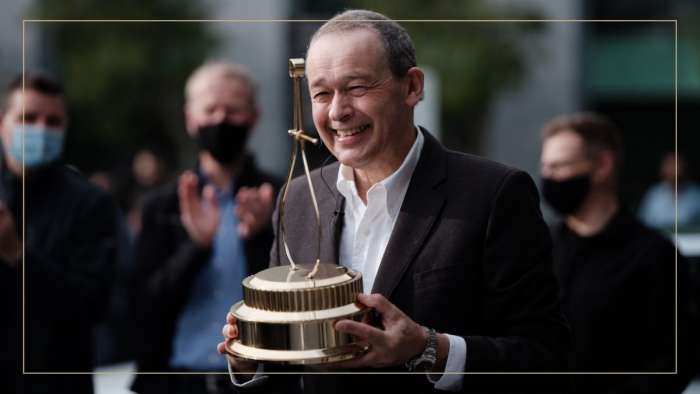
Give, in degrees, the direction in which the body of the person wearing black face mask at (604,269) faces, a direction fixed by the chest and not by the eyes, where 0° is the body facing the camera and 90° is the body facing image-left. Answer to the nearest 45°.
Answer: approximately 45°

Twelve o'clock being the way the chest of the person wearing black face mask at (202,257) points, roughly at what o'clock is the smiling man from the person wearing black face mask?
The smiling man is roughly at 11 o'clock from the person wearing black face mask.

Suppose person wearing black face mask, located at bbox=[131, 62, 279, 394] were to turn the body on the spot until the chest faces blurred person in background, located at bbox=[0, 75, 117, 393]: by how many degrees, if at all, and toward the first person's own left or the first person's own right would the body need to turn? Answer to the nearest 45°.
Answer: approximately 90° to the first person's own right

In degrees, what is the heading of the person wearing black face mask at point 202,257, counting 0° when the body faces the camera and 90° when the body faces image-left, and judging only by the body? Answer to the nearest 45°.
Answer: approximately 0°

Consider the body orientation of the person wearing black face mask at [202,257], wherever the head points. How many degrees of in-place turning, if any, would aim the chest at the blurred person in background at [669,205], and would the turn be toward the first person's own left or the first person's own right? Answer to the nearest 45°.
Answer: approximately 135° to the first person's own left

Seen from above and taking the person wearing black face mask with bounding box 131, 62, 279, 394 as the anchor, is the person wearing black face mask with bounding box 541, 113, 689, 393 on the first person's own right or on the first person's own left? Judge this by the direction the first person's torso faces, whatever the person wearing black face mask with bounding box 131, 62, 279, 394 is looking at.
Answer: on the first person's own left

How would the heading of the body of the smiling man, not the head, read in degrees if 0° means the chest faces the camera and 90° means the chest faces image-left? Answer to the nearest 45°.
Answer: approximately 45°
